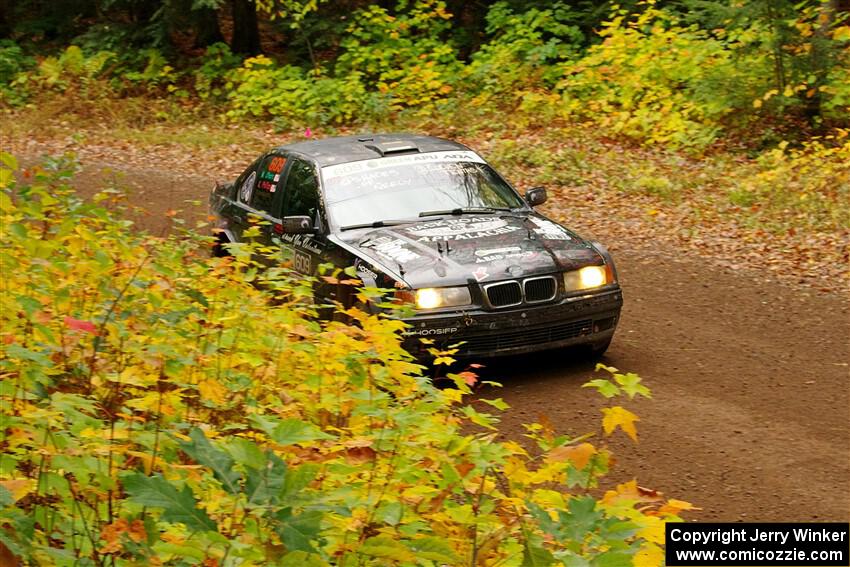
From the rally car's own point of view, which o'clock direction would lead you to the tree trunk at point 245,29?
The tree trunk is roughly at 7 o'clock from the rally car.

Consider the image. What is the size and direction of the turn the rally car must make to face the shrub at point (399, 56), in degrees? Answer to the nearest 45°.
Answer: approximately 135° to its left

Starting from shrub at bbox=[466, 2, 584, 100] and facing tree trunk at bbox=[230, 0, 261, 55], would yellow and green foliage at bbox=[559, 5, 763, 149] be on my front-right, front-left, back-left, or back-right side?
back-left

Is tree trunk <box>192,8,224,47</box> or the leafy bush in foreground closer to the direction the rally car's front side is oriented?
the leafy bush in foreground

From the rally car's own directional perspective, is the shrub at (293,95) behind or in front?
behind

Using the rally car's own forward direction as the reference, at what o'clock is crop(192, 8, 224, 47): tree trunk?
The tree trunk is roughly at 7 o'clock from the rally car.

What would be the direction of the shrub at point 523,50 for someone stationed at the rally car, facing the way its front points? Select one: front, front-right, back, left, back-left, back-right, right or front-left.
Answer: back-left

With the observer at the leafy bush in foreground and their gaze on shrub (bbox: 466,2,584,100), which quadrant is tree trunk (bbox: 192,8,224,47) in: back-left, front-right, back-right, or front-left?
front-left

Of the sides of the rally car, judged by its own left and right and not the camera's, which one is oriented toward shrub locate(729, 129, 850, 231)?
left

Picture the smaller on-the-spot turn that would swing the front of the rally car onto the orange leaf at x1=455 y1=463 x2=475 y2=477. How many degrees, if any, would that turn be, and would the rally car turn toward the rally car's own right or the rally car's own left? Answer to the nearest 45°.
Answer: approximately 45° to the rally car's own right

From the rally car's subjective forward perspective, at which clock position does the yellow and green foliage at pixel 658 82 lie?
The yellow and green foliage is roughly at 8 o'clock from the rally car.
